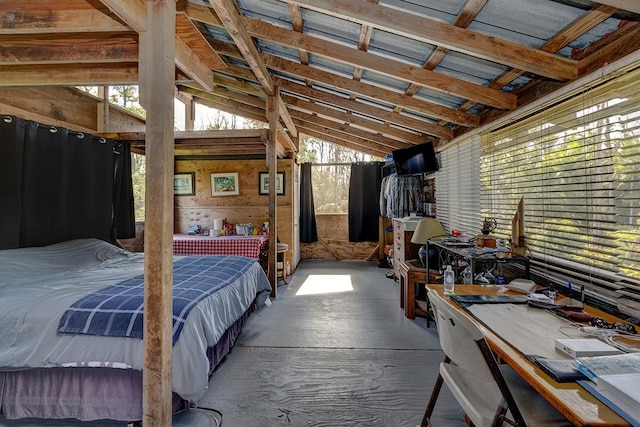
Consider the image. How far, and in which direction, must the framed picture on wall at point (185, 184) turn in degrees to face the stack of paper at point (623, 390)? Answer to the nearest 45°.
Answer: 0° — it already faces it

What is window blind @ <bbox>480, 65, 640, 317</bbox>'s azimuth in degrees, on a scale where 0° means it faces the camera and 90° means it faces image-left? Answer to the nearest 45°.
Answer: approximately 45°

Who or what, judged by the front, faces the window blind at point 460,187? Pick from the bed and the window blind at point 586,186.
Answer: the bed

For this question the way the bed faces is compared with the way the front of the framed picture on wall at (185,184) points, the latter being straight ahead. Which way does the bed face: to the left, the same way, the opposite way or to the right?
to the left

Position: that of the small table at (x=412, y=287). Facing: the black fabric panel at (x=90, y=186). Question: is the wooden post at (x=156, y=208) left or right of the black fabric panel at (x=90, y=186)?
left

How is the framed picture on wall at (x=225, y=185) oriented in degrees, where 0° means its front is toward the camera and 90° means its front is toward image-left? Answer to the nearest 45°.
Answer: approximately 0°

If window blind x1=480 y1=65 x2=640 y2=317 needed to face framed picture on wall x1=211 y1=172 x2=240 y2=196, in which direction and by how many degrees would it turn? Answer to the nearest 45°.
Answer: approximately 45° to its right

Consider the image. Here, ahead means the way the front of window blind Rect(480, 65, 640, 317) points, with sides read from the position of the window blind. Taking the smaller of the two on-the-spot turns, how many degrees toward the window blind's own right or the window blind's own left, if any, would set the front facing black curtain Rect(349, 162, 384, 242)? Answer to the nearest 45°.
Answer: approximately 90° to the window blind's own right

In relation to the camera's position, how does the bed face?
facing to the right of the viewer

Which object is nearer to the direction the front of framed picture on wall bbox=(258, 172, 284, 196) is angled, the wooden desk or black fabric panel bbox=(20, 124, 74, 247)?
the wooden desk

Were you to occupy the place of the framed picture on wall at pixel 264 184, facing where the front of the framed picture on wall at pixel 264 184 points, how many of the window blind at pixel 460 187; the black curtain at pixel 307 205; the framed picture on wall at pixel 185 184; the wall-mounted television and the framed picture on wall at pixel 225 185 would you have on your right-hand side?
2
